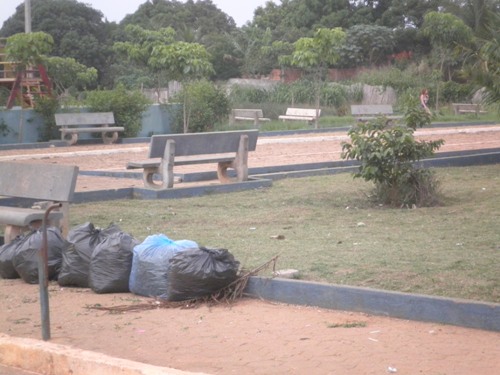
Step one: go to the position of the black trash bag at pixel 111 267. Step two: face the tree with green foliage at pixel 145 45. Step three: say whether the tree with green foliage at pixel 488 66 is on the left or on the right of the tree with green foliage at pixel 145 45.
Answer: right

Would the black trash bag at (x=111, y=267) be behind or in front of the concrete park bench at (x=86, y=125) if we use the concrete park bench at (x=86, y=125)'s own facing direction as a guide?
in front

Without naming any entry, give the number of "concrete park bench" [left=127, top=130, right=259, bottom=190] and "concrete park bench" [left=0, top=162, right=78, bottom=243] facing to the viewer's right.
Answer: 0

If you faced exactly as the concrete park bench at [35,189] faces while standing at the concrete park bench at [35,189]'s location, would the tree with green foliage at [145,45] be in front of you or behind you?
behind

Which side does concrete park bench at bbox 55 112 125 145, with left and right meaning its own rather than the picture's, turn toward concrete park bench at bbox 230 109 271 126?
left

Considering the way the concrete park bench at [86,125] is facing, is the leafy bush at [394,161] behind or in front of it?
in front

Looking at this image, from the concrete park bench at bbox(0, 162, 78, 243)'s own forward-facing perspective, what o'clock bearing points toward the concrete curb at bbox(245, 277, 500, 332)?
The concrete curb is roughly at 9 o'clock from the concrete park bench.

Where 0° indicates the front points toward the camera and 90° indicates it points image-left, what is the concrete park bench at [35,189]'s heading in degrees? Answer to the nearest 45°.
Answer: approximately 45°

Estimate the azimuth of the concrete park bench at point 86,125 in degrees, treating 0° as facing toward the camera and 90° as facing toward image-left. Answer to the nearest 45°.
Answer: approximately 315°
